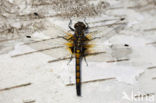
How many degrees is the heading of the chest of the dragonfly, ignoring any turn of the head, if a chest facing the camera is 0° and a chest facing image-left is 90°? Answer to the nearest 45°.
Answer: approximately 180°
